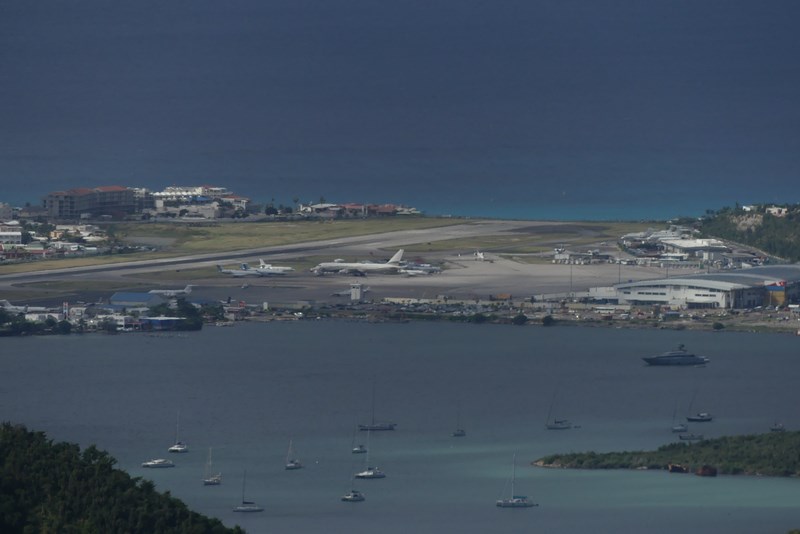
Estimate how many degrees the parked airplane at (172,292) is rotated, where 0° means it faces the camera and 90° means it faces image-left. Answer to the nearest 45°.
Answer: approximately 90°

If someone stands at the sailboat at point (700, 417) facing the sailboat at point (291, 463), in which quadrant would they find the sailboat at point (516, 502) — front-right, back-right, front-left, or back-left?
front-left

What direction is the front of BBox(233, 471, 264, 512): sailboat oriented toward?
to the viewer's left
